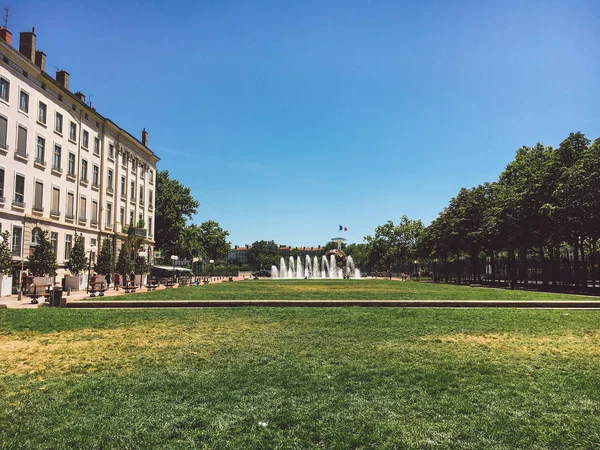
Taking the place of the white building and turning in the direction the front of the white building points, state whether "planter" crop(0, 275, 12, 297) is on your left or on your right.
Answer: on your right

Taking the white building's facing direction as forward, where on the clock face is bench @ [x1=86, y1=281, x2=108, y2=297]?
The bench is roughly at 1 o'clock from the white building.

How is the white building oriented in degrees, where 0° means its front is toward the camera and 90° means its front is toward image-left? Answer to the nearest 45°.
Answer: approximately 315°
